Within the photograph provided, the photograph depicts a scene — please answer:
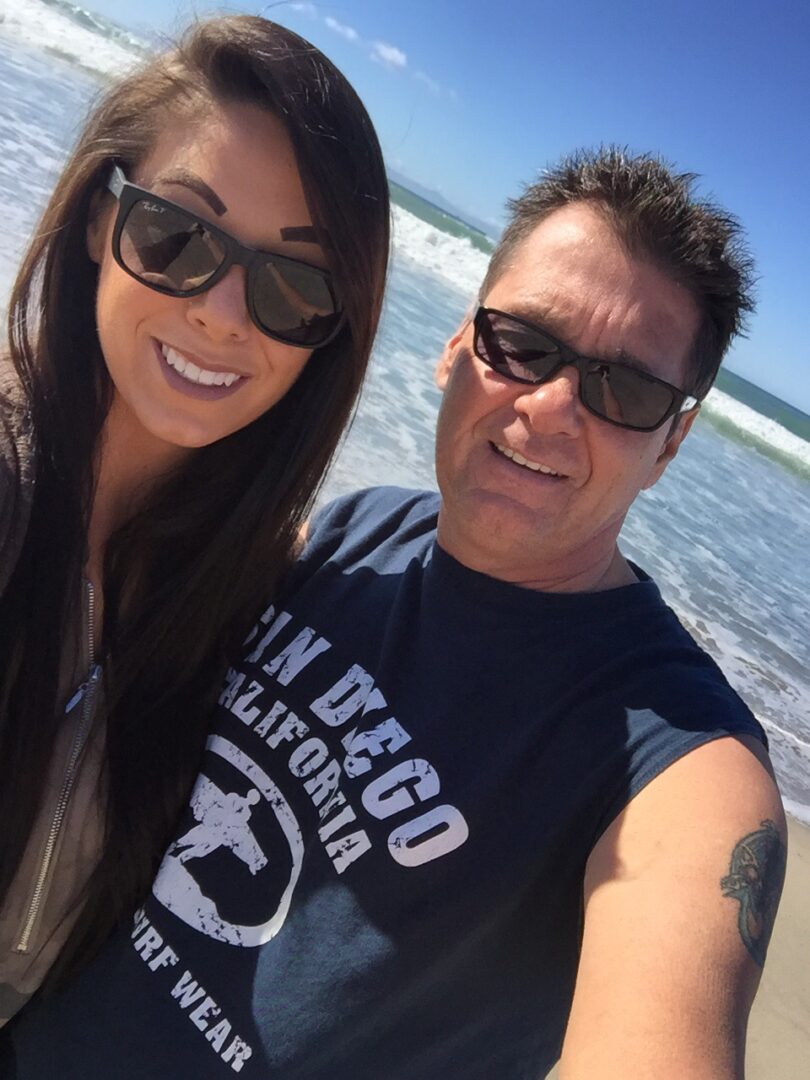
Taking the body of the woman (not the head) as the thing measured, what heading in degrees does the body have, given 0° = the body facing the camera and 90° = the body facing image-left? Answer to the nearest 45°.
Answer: approximately 0°
